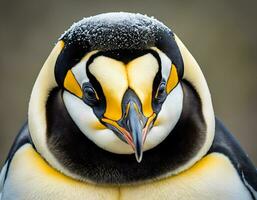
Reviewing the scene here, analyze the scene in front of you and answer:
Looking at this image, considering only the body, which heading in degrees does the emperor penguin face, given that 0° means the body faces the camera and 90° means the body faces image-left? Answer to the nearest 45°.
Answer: approximately 0°
